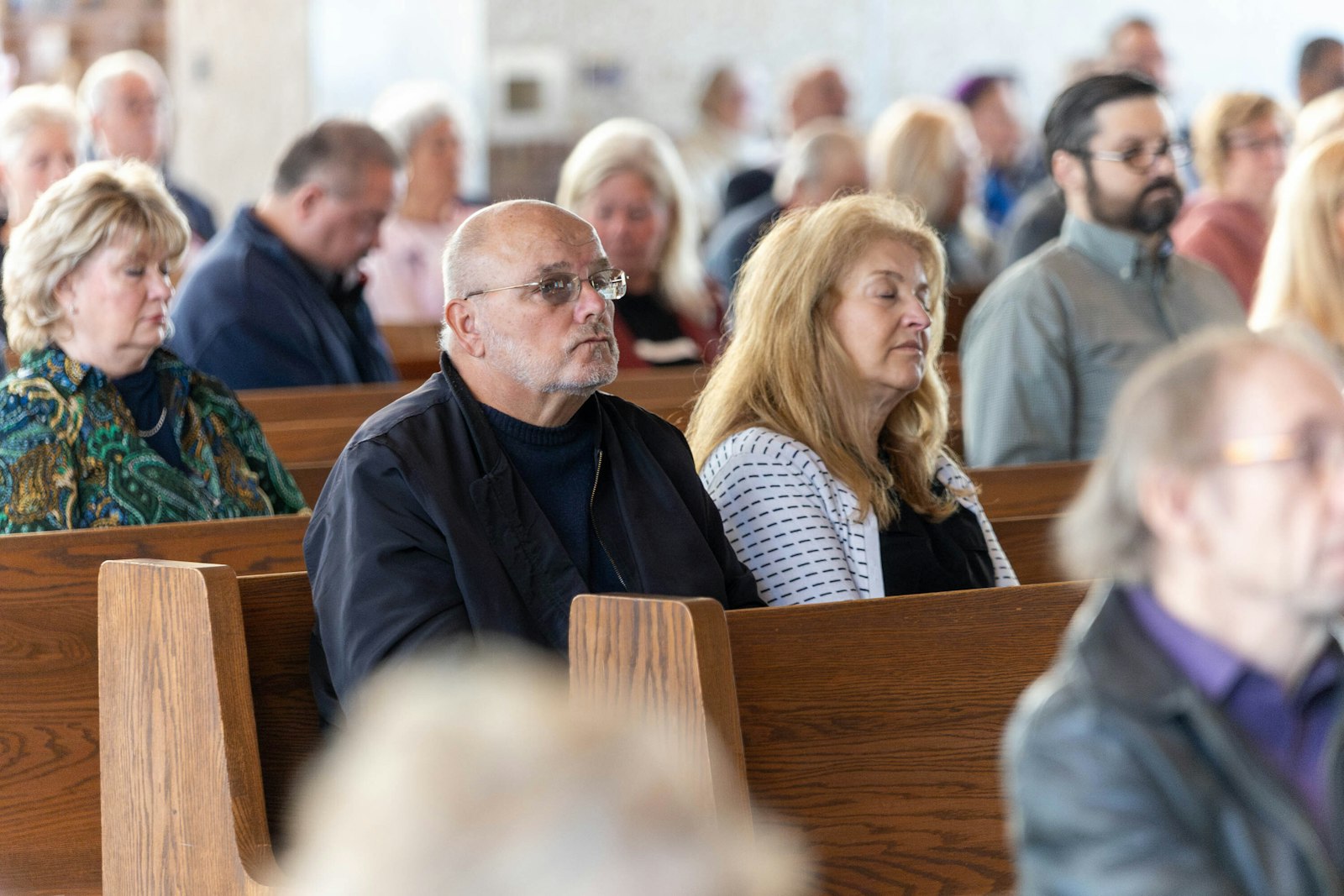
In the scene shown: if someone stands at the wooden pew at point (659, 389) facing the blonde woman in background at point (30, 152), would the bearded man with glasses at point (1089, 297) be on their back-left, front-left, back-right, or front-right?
back-right

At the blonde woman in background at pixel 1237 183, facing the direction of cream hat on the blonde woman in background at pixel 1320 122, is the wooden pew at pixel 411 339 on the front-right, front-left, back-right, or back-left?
back-right

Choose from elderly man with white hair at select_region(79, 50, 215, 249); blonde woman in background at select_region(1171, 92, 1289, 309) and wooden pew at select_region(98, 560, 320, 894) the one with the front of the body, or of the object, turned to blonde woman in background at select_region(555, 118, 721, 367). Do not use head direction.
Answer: the elderly man with white hair

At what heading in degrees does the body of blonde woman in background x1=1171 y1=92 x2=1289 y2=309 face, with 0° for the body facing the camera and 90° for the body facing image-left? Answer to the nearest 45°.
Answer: approximately 315°

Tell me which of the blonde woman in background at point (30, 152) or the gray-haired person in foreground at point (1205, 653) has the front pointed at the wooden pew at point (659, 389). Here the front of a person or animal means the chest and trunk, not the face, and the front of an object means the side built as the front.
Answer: the blonde woman in background

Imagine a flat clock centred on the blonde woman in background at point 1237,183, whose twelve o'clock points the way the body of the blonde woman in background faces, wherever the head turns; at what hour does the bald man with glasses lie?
The bald man with glasses is roughly at 2 o'clock from the blonde woman in background.

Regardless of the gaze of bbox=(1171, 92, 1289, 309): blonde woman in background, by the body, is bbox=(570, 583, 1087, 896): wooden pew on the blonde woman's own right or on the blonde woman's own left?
on the blonde woman's own right

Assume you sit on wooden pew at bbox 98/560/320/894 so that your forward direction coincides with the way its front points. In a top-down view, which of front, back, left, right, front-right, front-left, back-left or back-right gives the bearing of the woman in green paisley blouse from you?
back-left
